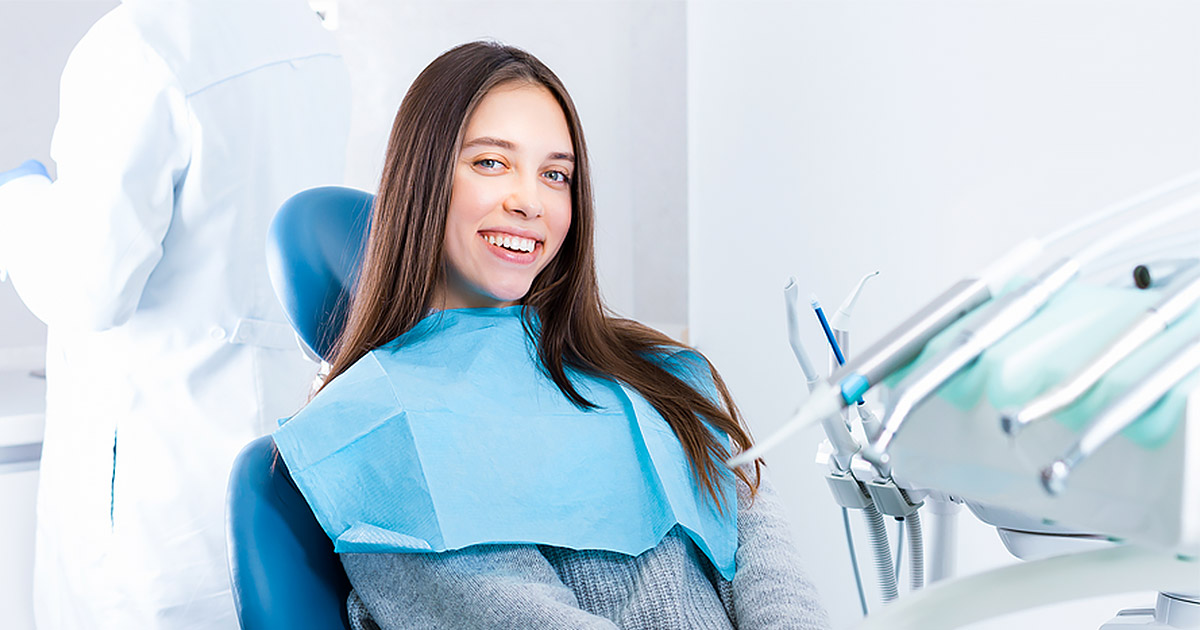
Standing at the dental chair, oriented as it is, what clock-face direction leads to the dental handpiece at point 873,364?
The dental handpiece is roughly at 1 o'clock from the dental chair.

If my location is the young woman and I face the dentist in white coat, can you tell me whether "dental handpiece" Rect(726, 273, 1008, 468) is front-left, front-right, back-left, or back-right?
back-left

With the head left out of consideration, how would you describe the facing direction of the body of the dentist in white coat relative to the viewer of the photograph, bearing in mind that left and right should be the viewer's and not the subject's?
facing away from the viewer and to the left of the viewer

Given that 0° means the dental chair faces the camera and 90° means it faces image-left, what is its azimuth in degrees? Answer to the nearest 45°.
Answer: approximately 315°

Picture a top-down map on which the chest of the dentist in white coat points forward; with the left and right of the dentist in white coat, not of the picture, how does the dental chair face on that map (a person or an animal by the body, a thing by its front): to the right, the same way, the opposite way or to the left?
the opposite way
